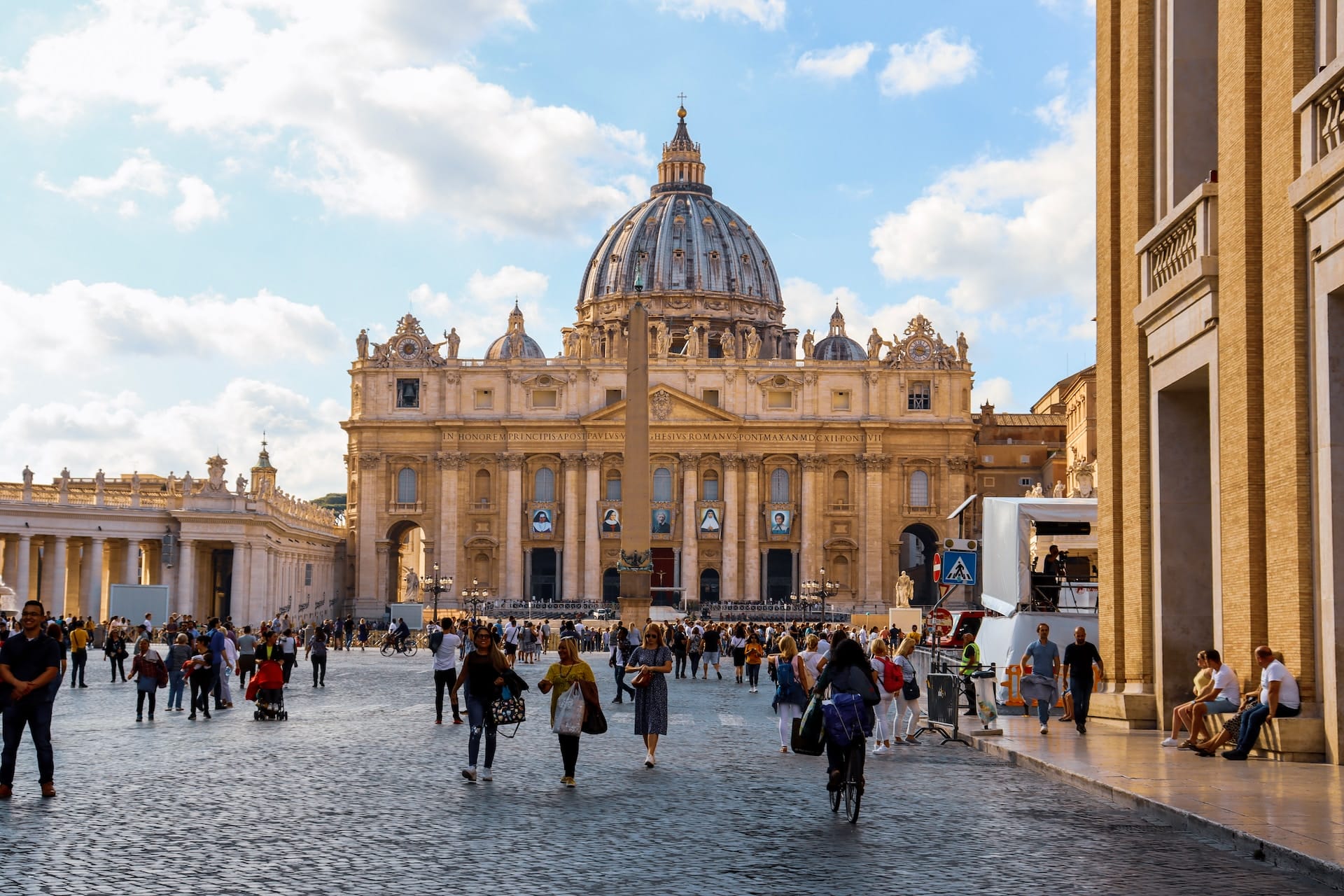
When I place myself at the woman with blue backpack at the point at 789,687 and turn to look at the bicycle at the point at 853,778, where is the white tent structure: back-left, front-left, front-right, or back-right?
back-left

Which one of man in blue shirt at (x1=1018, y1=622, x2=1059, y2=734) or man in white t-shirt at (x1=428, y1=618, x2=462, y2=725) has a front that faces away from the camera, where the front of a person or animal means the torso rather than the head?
the man in white t-shirt

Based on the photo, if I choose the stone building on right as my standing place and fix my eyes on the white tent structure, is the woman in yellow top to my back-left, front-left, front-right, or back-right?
back-left

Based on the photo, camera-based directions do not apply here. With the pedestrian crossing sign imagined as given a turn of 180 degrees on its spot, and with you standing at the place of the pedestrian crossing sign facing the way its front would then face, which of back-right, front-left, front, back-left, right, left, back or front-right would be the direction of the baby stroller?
back-left

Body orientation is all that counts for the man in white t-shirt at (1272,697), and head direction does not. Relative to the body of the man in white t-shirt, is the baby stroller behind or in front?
in front

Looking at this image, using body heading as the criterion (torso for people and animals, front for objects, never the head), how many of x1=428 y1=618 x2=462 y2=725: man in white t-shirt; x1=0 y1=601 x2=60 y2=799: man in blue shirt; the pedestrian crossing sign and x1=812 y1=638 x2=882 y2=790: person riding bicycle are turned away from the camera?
2

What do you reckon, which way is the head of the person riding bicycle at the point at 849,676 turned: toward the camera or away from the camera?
away from the camera

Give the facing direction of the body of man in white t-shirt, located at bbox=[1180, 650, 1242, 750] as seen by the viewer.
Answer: to the viewer's left

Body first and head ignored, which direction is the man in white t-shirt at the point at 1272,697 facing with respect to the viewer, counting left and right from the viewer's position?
facing to the left of the viewer

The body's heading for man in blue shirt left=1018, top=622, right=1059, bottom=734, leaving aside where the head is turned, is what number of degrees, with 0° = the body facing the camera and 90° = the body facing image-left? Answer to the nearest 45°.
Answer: approximately 0°

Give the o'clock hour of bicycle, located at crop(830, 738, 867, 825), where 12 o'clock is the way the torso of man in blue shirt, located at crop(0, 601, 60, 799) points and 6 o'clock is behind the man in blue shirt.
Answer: The bicycle is roughly at 10 o'clock from the man in blue shirt.

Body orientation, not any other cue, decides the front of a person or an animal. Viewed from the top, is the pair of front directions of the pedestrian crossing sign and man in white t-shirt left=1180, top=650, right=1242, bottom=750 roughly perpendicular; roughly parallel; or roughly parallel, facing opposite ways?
roughly perpendicular

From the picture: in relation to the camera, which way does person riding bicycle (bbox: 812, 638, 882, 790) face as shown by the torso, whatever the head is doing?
away from the camera

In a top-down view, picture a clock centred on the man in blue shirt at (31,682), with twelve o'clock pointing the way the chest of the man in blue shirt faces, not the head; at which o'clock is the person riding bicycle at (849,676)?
The person riding bicycle is roughly at 10 o'clock from the man in blue shirt.

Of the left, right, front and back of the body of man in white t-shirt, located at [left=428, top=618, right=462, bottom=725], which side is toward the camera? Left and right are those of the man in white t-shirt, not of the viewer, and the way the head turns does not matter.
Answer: back
